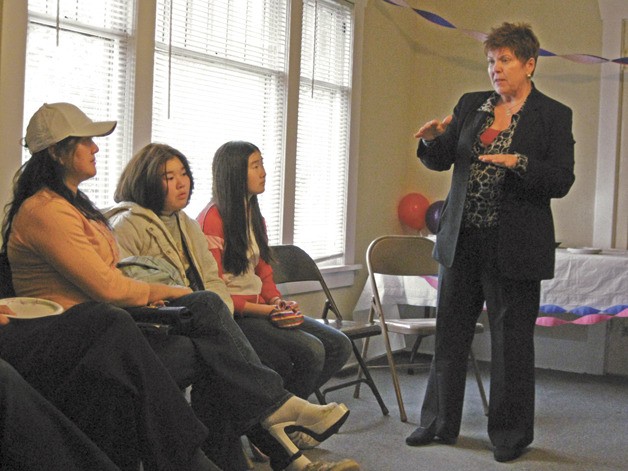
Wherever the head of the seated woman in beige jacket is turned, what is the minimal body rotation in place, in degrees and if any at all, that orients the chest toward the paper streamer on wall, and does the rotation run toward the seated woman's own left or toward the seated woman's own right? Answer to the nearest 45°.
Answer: approximately 90° to the seated woman's own left

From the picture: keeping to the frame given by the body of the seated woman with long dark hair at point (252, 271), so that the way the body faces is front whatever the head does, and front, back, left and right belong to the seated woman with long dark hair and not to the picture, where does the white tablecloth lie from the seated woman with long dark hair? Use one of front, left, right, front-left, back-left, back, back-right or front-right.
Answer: left

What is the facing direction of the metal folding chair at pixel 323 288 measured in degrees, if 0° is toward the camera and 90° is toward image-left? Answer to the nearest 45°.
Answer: approximately 315°

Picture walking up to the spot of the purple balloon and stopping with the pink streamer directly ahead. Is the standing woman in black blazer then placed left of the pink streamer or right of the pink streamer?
right

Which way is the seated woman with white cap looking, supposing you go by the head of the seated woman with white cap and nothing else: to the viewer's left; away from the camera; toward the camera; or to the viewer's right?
to the viewer's right

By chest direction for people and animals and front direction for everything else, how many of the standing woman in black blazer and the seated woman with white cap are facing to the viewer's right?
1

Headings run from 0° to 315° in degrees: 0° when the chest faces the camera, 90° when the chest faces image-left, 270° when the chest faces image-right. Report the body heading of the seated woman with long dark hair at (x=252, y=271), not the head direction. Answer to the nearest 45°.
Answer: approximately 315°

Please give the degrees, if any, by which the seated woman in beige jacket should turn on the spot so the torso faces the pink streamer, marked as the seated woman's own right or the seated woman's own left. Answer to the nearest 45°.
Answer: approximately 90° to the seated woman's own left

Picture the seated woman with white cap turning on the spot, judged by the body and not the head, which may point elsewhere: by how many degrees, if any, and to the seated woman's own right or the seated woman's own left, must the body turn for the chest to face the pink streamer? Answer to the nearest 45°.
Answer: approximately 45° to the seated woman's own left

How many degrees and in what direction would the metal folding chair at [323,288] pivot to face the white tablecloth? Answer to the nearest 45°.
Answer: approximately 90° to its left

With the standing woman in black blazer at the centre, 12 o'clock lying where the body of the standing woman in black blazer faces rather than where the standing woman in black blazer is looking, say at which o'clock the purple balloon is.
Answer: The purple balloon is roughly at 4 o'clock from the standing woman in black blazer.

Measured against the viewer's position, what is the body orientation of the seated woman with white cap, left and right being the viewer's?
facing to the right of the viewer

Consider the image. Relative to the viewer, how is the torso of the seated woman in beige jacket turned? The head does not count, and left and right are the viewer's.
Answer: facing the viewer and to the right of the viewer
